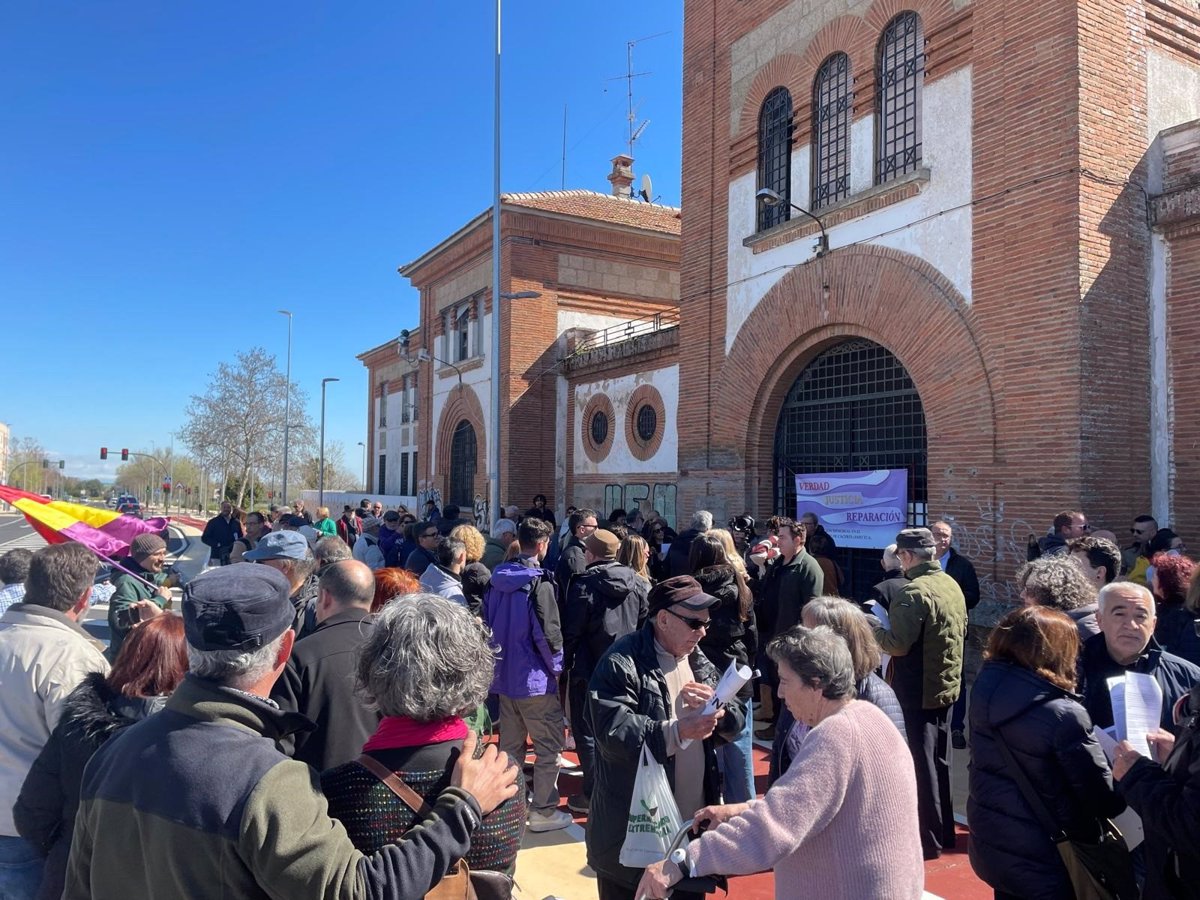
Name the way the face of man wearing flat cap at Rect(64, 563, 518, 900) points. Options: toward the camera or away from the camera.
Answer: away from the camera

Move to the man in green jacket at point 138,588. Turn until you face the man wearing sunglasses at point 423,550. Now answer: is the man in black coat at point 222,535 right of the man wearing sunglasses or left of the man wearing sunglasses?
left

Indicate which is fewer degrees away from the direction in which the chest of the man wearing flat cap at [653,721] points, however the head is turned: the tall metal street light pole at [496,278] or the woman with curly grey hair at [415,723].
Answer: the woman with curly grey hair

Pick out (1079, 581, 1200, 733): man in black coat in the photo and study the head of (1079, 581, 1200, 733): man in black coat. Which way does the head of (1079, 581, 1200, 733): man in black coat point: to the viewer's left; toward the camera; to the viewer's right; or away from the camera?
toward the camera

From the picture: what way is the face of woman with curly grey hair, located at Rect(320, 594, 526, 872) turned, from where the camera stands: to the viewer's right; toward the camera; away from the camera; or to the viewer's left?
away from the camera

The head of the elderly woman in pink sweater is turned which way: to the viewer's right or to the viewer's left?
to the viewer's left

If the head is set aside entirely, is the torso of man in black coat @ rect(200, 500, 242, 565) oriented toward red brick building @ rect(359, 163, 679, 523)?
no

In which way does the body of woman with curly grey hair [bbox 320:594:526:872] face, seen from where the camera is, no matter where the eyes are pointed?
away from the camera

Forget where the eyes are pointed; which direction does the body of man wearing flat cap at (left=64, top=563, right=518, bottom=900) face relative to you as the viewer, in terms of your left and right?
facing away from the viewer and to the right of the viewer

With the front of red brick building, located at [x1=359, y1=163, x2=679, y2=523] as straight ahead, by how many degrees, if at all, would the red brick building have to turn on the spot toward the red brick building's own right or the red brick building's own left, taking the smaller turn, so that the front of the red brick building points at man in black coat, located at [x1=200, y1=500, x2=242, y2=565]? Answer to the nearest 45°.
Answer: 0° — it already faces them

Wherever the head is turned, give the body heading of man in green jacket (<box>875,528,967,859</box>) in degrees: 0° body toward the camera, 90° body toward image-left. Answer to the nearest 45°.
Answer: approximately 135°

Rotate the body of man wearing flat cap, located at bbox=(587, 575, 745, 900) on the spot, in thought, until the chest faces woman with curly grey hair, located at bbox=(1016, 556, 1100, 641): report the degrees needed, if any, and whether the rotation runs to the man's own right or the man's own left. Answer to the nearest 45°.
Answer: approximately 90° to the man's own left

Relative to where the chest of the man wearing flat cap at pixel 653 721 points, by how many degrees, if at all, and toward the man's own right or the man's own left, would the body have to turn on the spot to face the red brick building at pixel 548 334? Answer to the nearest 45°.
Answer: approximately 135° to the man's own left

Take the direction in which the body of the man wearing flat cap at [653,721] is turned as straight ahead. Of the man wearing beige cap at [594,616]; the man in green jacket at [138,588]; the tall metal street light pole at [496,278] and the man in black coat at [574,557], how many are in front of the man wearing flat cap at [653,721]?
0
